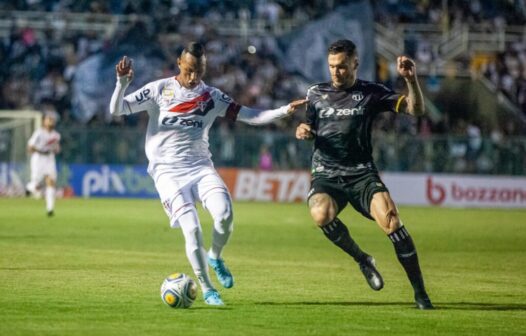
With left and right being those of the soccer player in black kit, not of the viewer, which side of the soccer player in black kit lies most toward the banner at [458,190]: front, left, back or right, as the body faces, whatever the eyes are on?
back

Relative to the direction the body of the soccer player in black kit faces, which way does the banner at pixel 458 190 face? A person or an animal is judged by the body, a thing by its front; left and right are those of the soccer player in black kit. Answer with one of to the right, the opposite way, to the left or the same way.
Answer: the same way

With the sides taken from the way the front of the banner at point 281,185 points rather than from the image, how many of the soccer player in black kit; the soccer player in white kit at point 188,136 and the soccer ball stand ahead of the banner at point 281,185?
3

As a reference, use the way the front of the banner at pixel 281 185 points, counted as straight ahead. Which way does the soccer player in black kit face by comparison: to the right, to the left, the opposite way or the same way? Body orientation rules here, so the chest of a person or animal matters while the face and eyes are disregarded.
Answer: the same way

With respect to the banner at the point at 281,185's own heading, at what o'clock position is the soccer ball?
The soccer ball is roughly at 12 o'clock from the banner.

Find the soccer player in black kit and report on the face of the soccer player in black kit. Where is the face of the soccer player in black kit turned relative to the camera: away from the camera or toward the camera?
toward the camera

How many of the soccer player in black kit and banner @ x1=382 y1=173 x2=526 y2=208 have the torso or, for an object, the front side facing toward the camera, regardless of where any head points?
2

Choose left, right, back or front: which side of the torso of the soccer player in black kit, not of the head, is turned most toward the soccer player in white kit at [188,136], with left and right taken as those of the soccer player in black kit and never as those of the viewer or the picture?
right

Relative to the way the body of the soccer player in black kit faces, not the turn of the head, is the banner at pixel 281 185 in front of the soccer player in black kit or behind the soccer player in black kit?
behind

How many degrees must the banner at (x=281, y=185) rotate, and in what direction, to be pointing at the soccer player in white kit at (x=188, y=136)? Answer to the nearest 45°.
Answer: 0° — it already faces them

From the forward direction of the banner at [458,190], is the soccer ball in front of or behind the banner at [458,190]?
in front

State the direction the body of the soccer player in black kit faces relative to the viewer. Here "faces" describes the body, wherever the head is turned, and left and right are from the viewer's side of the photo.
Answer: facing the viewer

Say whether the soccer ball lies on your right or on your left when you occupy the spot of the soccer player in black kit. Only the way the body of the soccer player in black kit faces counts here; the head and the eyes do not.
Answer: on your right

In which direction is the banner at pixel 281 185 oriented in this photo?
toward the camera
